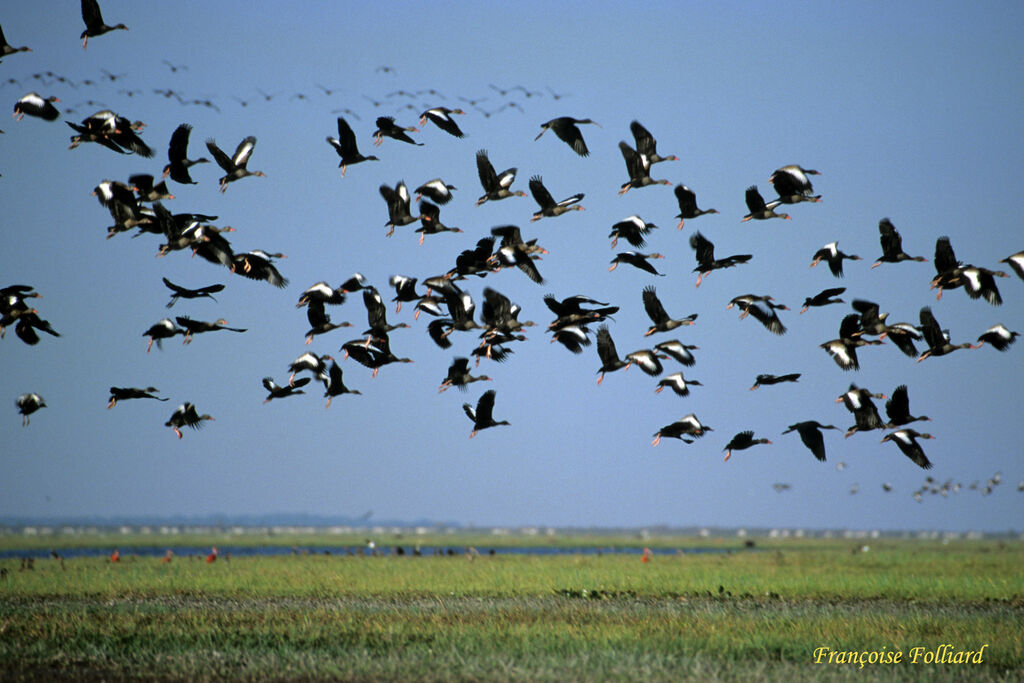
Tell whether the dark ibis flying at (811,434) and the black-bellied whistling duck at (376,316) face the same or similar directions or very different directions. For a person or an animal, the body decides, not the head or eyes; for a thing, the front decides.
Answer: same or similar directions

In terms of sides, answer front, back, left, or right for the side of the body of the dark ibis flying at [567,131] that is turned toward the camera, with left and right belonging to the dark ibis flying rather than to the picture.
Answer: right

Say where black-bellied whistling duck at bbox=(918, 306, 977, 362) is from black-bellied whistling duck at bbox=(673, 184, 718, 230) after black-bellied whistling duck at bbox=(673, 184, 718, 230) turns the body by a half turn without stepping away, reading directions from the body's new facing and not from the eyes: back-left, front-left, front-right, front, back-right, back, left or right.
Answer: back

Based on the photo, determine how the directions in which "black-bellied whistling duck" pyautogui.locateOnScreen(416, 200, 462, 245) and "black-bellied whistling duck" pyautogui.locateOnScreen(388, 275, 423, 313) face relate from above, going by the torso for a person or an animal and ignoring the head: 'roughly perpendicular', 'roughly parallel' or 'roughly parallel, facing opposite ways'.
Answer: roughly parallel

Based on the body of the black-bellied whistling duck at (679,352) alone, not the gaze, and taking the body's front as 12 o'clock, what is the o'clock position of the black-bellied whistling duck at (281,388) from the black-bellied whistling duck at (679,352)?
the black-bellied whistling duck at (281,388) is roughly at 6 o'clock from the black-bellied whistling duck at (679,352).

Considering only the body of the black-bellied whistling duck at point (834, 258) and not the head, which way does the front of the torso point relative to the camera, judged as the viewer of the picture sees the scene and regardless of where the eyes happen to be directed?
to the viewer's right

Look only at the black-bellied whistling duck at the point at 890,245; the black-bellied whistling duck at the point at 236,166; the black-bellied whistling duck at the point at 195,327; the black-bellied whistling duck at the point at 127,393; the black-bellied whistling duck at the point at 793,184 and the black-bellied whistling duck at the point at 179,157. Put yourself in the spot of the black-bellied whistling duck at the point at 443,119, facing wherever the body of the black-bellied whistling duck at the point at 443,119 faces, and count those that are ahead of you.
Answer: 2

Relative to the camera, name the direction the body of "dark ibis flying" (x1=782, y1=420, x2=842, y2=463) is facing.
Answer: to the viewer's right

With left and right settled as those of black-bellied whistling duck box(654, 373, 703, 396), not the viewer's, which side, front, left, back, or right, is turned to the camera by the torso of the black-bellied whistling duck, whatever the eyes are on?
right

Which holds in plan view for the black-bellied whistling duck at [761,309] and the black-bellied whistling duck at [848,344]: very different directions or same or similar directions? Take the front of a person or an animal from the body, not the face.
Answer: same or similar directions

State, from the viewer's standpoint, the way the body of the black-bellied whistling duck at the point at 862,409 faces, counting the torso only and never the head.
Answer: to the viewer's right

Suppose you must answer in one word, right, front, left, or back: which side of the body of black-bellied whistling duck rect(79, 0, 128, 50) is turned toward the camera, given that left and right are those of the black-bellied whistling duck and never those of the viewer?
right

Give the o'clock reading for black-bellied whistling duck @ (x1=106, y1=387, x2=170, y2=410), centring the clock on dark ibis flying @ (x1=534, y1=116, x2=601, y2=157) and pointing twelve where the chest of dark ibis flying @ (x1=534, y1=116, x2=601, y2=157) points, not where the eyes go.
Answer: black-bellied whistling duck @ (x1=106, y1=387, x2=170, y2=410) is roughly at 6 o'clock from dark ibis flying @ (x1=534, y1=116, x2=601, y2=157).

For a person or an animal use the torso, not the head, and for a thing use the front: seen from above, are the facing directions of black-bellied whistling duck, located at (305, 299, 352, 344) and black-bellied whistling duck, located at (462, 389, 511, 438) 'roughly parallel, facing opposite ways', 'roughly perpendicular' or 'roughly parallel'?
roughly parallel

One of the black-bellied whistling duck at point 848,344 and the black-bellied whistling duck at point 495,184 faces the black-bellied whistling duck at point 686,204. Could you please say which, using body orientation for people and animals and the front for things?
the black-bellied whistling duck at point 495,184

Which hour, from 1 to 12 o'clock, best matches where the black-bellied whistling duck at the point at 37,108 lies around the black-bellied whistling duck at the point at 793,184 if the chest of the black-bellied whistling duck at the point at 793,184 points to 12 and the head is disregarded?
the black-bellied whistling duck at the point at 37,108 is roughly at 5 o'clock from the black-bellied whistling duck at the point at 793,184.

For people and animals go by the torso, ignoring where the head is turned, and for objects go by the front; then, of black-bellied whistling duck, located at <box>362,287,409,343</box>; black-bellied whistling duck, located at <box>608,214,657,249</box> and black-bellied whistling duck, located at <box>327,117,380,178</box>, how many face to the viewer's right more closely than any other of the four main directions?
3

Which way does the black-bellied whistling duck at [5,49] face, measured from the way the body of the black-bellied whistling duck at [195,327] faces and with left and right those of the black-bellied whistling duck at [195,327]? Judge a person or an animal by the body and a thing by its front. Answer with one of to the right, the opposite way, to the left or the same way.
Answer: the same way

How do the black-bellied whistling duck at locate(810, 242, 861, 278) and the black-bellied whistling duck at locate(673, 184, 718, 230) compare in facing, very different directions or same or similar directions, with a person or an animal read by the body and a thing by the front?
same or similar directions

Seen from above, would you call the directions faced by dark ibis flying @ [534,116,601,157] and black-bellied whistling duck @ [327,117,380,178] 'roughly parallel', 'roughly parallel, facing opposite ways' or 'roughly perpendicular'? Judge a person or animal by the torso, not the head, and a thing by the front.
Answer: roughly parallel

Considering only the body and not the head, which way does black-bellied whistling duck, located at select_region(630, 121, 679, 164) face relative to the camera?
to the viewer's right
